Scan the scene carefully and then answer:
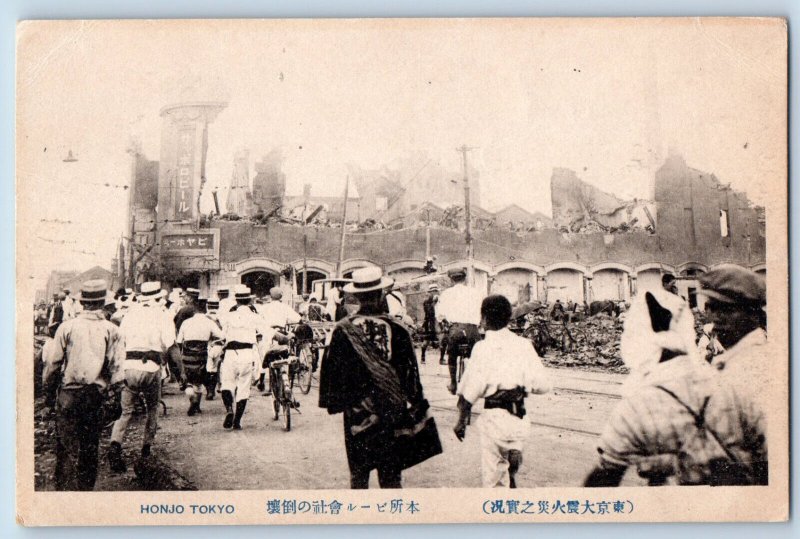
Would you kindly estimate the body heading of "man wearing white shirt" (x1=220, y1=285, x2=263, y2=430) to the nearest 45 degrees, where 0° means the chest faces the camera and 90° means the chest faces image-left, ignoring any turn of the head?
approximately 180°

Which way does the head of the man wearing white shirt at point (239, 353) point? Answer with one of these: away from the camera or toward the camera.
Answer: away from the camera

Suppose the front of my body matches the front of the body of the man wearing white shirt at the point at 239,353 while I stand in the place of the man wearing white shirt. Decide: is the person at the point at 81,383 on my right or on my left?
on my left

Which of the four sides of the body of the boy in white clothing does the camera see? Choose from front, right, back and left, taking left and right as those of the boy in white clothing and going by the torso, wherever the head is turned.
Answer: back

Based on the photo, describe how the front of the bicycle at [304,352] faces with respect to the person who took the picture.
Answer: facing away from the viewer

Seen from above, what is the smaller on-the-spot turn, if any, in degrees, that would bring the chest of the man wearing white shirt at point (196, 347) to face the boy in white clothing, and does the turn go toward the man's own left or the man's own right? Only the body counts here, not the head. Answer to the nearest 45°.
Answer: approximately 135° to the man's own right

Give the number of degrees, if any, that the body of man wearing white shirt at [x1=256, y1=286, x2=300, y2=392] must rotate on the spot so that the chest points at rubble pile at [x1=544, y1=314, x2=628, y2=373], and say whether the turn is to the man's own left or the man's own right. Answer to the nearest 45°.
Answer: approximately 90° to the man's own right

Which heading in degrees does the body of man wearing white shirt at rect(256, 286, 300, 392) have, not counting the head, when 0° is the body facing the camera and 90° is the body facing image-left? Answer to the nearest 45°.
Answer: approximately 180°

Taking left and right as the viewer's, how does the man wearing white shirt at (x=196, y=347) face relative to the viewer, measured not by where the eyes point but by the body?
facing away from the viewer
